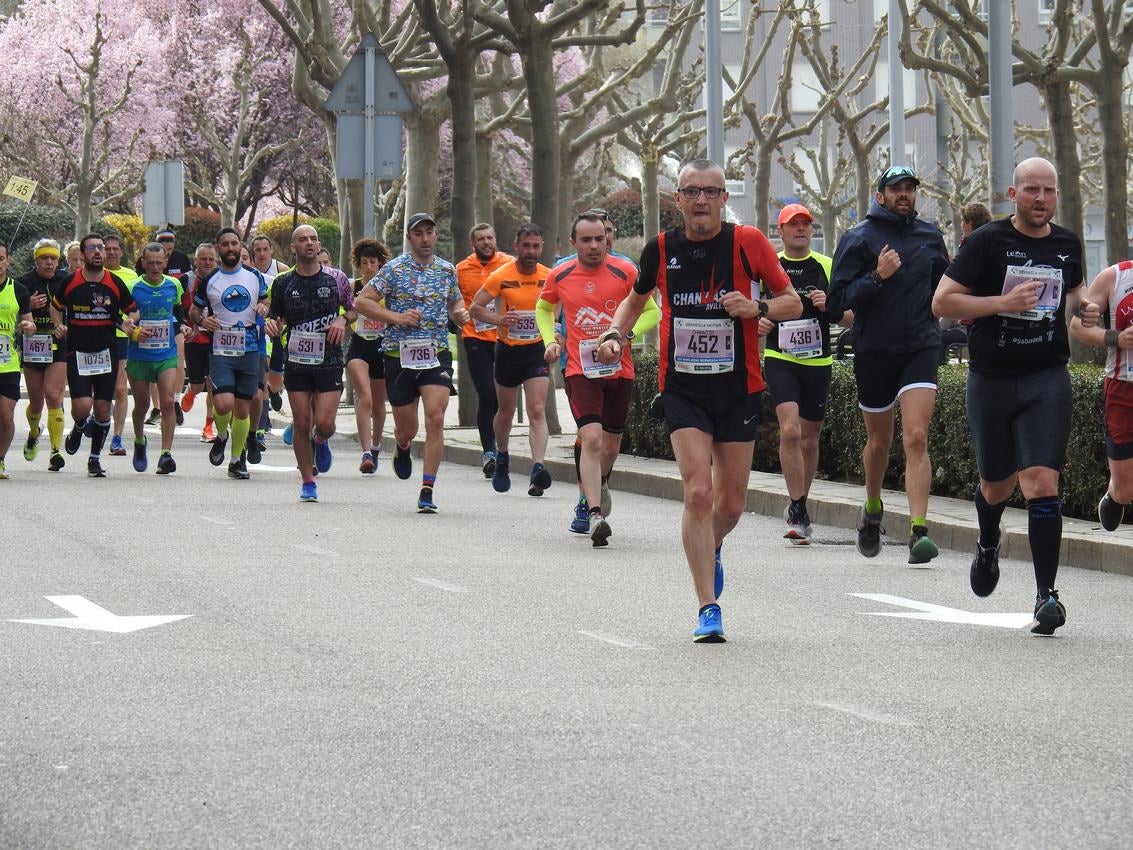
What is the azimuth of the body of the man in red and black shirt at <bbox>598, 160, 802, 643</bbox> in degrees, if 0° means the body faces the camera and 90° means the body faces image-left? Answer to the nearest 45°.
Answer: approximately 0°

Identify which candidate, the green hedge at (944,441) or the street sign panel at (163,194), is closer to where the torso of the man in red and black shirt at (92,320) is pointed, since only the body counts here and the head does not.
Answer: the green hedge

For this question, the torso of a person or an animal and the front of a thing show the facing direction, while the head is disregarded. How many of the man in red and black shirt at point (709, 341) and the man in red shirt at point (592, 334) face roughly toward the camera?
2

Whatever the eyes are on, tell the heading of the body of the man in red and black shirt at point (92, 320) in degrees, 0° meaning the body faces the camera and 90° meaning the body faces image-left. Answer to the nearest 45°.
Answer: approximately 0°
